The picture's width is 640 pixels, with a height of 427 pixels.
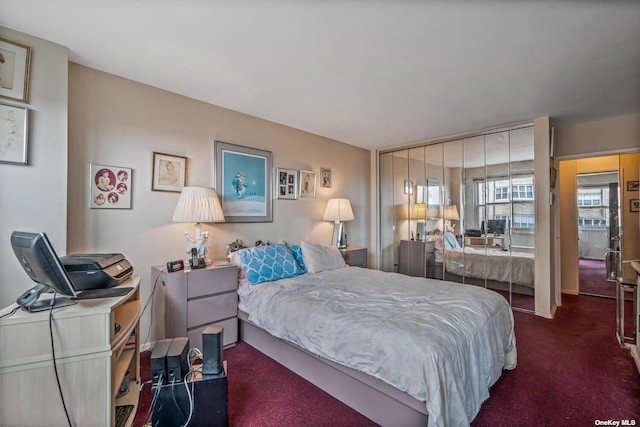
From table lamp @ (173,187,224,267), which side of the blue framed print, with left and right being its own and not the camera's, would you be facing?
right

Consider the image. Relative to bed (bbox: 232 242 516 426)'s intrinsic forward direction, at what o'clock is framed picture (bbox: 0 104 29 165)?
The framed picture is roughly at 4 o'clock from the bed.

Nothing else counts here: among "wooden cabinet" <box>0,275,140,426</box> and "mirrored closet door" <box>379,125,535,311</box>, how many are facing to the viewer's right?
1

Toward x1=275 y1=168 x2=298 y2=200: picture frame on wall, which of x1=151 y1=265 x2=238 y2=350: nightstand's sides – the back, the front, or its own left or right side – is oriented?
left

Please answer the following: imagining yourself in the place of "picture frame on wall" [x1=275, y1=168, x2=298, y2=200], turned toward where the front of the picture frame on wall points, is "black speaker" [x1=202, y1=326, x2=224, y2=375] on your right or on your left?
on your right

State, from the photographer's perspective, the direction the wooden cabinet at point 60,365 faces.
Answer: facing to the right of the viewer

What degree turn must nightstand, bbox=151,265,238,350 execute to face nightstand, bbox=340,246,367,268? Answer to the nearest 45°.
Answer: approximately 45° to its left

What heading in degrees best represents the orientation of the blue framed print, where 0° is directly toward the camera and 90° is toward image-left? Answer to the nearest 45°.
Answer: approximately 315°

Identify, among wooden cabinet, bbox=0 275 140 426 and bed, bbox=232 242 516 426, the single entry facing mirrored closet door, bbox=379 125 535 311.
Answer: the wooden cabinet

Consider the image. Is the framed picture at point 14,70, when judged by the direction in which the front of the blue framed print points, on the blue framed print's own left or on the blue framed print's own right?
on the blue framed print's own right

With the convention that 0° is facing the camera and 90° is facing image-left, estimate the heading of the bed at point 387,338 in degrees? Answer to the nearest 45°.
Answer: approximately 315°

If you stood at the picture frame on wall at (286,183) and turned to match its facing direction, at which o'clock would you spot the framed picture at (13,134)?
The framed picture is roughly at 3 o'clock from the picture frame on wall.

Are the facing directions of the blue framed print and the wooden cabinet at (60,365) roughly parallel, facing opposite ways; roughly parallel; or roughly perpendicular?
roughly perpendicular

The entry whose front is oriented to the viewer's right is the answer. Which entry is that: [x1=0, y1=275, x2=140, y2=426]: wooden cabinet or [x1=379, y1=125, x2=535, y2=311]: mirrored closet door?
the wooden cabinet
